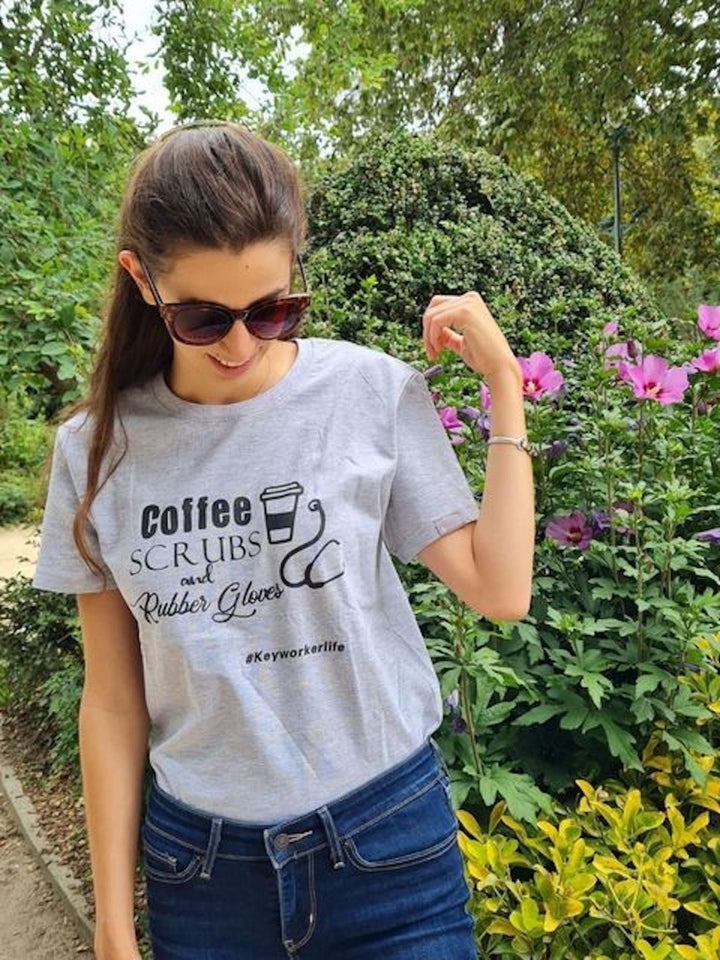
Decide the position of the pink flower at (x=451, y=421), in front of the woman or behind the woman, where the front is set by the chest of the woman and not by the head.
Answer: behind

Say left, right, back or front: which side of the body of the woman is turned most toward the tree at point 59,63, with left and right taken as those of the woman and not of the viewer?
back

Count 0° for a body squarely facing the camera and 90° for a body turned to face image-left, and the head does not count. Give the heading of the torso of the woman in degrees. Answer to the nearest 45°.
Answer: approximately 0°

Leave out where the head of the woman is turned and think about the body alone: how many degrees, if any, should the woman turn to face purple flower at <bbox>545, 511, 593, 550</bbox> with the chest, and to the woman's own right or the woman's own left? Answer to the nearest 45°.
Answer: approximately 135° to the woman's own left

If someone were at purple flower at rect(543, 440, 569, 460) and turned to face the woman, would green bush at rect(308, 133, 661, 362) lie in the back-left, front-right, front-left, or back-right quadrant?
back-right

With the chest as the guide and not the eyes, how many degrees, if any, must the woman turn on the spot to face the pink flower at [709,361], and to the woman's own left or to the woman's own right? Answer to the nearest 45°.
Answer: approximately 135° to the woman's own left

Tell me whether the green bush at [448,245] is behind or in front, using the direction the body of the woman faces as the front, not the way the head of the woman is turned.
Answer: behind
